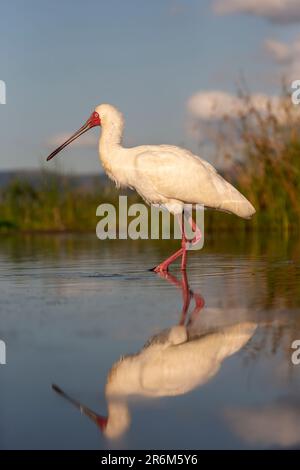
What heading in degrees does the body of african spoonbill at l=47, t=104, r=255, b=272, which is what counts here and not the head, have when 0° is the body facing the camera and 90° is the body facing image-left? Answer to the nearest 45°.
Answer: approximately 90°
